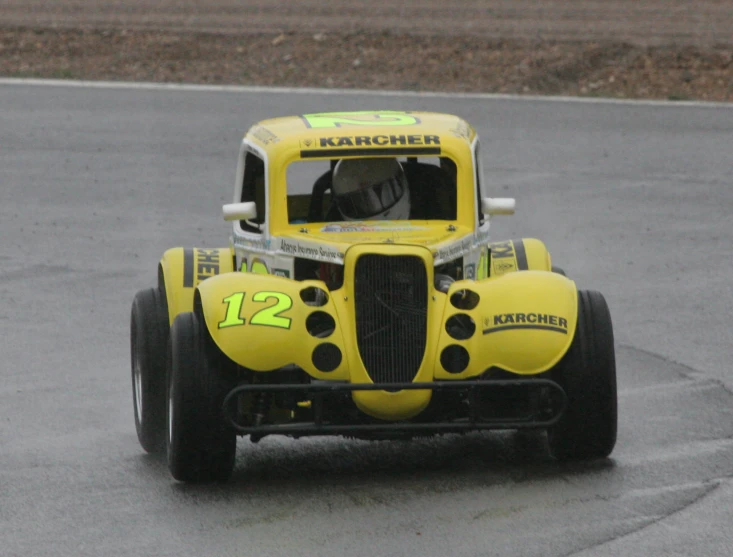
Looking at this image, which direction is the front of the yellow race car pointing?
toward the camera

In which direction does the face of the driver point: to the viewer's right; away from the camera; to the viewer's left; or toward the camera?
toward the camera
